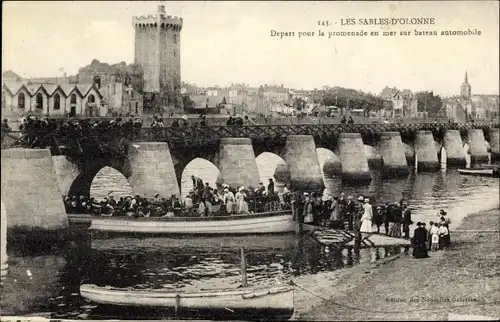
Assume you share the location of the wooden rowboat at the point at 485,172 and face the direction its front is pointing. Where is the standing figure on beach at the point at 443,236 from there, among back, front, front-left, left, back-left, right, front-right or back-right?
left

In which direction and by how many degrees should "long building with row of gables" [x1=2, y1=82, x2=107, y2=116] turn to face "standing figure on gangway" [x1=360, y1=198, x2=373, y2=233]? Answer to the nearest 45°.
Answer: approximately 90° to its left

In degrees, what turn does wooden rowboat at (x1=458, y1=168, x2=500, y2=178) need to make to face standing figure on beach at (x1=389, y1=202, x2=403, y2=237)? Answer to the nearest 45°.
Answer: approximately 90° to its left

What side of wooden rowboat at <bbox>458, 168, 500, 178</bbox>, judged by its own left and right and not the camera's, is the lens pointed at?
left

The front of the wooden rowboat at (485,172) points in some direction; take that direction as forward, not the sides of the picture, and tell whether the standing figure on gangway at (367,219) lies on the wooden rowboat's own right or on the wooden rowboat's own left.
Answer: on the wooden rowboat's own left

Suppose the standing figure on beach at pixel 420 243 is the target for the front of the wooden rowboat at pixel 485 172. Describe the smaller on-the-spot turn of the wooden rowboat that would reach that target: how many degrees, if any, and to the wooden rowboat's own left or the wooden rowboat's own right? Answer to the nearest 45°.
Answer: approximately 90° to the wooden rowboat's own left

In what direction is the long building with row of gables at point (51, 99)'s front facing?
toward the camera

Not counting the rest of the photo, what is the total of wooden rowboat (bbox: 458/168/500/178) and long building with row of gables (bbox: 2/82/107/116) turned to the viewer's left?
1

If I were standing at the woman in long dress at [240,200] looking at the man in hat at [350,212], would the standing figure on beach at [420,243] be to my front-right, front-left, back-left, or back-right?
front-right

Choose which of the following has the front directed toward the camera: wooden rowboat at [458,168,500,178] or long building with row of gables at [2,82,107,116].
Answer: the long building with row of gables

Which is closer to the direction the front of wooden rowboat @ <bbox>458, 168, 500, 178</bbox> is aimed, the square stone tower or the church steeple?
the square stone tower
